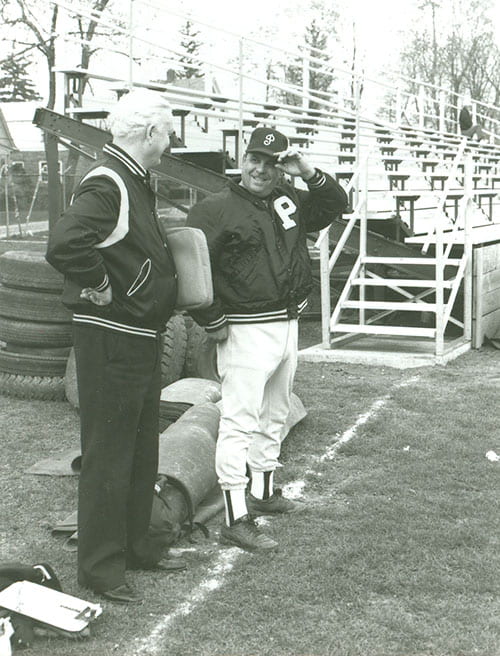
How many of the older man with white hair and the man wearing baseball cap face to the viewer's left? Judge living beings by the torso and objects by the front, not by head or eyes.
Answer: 0

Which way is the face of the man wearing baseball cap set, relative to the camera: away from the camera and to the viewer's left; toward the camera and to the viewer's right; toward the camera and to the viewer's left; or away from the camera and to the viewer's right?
toward the camera and to the viewer's left

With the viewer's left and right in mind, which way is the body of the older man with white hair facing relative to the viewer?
facing to the right of the viewer

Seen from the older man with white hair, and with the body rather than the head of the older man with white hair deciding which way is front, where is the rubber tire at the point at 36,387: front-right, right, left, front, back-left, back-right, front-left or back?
left

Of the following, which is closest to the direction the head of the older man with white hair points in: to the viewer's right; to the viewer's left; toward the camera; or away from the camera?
to the viewer's right

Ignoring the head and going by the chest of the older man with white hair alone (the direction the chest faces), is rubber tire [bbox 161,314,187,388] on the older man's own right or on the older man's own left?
on the older man's own left

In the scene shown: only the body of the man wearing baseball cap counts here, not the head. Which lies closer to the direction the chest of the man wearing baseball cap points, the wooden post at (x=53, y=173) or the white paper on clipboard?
the white paper on clipboard

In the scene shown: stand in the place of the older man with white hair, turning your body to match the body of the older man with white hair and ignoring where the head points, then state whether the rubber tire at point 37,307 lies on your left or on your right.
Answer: on your left

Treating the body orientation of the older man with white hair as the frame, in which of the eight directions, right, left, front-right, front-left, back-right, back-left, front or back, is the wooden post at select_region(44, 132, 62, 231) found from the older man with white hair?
left

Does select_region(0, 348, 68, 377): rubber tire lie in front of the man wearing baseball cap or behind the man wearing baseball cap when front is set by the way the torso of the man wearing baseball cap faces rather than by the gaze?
behind

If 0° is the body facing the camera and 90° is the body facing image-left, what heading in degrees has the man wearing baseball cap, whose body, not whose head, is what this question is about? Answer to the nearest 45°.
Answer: approximately 315°
